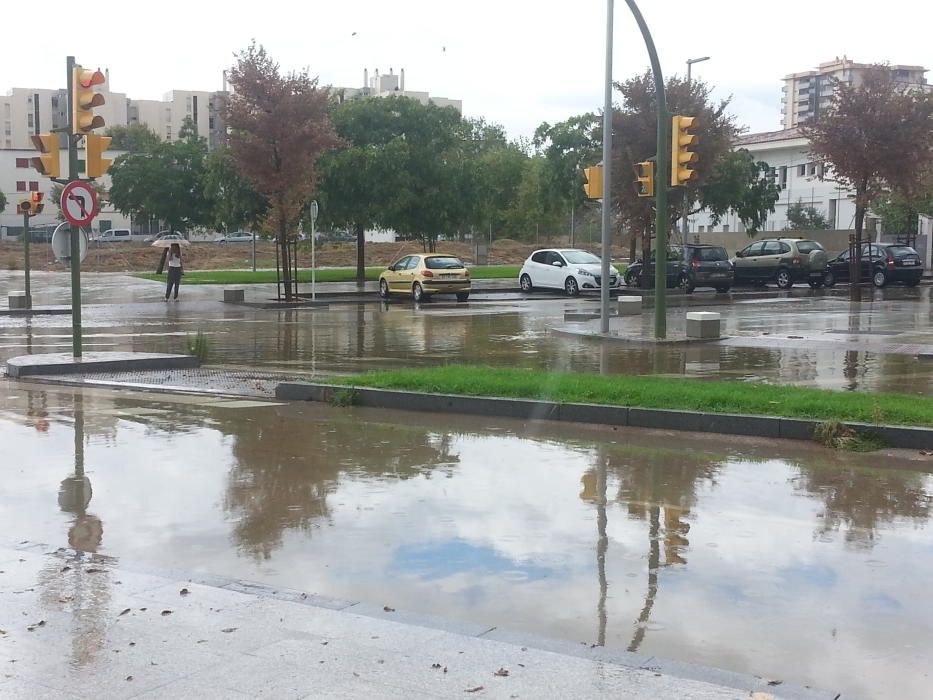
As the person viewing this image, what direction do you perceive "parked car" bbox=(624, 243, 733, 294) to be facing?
facing away from the viewer and to the left of the viewer

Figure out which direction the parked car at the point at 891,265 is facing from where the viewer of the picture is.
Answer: facing away from the viewer and to the left of the viewer

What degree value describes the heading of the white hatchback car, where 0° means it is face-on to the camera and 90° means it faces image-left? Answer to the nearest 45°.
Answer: approximately 315°

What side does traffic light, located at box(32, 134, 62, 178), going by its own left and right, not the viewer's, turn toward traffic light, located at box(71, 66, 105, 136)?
back

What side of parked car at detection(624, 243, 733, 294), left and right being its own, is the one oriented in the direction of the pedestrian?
left
